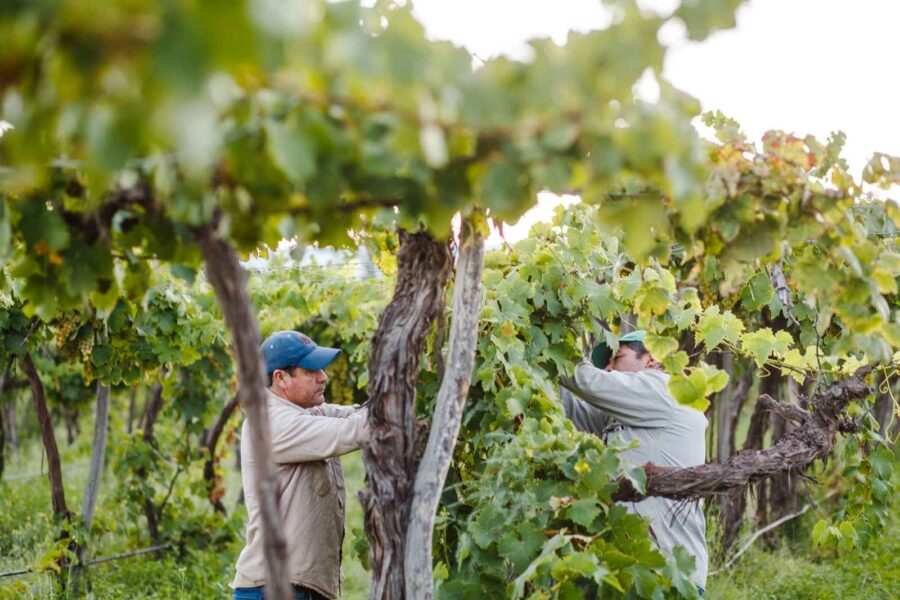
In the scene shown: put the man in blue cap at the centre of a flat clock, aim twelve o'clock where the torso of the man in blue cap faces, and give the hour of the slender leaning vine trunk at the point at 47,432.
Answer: The slender leaning vine trunk is roughly at 8 o'clock from the man in blue cap.

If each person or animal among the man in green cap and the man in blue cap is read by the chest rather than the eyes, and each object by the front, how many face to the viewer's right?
1

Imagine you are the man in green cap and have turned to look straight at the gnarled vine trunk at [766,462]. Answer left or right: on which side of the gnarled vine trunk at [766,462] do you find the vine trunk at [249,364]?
right

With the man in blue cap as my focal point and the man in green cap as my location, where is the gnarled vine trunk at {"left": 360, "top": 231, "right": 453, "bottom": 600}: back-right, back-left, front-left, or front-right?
front-left

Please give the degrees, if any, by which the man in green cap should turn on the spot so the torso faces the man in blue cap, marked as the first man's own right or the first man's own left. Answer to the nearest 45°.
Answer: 0° — they already face them

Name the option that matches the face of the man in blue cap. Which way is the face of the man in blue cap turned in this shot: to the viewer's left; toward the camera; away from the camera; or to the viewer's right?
to the viewer's right

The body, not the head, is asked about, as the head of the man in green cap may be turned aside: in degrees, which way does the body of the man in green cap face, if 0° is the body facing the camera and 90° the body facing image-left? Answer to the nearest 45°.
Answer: approximately 90°

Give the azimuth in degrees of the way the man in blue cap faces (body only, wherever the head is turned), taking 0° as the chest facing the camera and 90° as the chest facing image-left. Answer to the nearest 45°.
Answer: approximately 270°

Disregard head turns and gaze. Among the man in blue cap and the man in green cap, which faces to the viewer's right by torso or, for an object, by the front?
the man in blue cap

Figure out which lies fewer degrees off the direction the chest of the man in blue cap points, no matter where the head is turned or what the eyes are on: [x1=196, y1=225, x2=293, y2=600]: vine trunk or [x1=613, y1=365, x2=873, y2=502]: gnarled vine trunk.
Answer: the gnarled vine trunk

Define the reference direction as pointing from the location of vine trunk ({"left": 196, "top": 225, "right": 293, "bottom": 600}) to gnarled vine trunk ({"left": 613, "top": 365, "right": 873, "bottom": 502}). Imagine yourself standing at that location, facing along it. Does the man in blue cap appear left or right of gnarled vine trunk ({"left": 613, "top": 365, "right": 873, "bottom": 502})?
left

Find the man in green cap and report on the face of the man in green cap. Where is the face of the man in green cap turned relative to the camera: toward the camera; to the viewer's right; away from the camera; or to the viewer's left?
to the viewer's left

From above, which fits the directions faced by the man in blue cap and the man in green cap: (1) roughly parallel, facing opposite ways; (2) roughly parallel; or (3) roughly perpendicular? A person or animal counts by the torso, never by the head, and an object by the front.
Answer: roughly parallel, facing opposite ways
